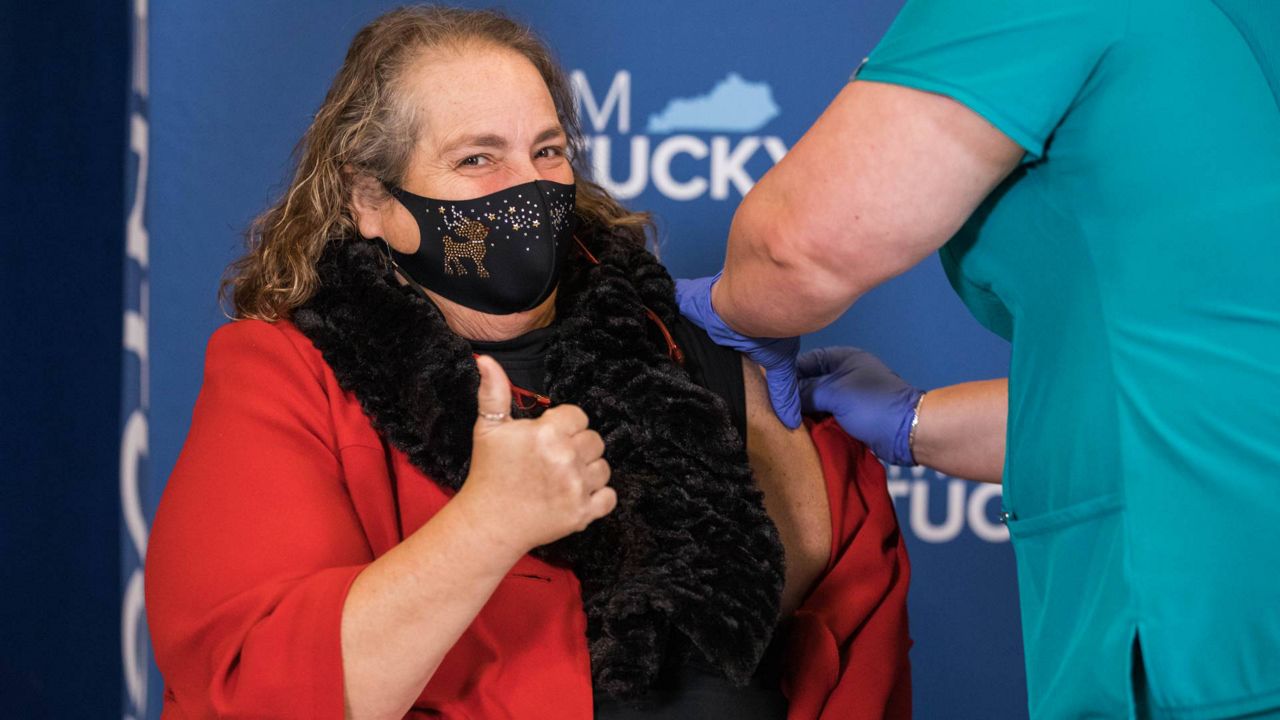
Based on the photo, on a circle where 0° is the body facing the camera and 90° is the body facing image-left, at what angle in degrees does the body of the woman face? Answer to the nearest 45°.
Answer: approximately 315°
